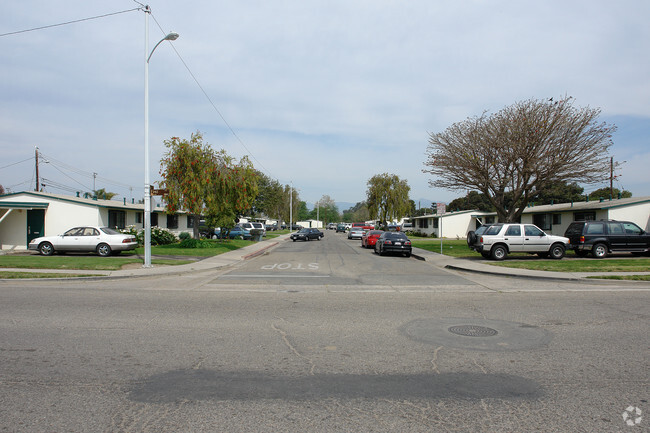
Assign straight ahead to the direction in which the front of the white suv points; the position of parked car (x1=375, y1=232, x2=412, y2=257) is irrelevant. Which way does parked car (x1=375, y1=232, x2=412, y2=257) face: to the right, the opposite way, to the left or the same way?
to the left

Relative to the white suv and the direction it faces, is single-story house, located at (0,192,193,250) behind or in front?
behind

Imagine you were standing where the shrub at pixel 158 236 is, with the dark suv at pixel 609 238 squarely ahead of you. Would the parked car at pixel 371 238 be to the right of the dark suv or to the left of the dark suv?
left

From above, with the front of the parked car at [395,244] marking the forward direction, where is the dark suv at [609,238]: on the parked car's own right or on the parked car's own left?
on the parked car's own right

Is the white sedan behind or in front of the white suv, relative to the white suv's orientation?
behind

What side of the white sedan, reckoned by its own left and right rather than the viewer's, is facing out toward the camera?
left

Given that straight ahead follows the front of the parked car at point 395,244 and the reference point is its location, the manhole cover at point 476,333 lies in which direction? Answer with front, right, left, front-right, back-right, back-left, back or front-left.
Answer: back

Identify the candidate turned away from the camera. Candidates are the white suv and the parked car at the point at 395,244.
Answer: the parked car

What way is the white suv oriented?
to the viewer's right

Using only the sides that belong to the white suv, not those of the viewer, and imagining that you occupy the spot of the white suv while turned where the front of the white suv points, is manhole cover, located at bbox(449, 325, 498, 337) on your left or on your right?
on your right

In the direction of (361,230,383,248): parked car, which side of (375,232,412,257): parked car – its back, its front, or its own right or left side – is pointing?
front

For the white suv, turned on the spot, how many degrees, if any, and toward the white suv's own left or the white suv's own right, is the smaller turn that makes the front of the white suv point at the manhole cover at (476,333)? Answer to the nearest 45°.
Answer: approximately 90° to the white suv's own right

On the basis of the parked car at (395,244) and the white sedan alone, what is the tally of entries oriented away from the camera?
1

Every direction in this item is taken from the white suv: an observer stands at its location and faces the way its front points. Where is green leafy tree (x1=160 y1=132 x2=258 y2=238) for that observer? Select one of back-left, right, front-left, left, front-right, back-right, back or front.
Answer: back

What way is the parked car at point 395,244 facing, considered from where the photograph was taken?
facing away from the viewer
